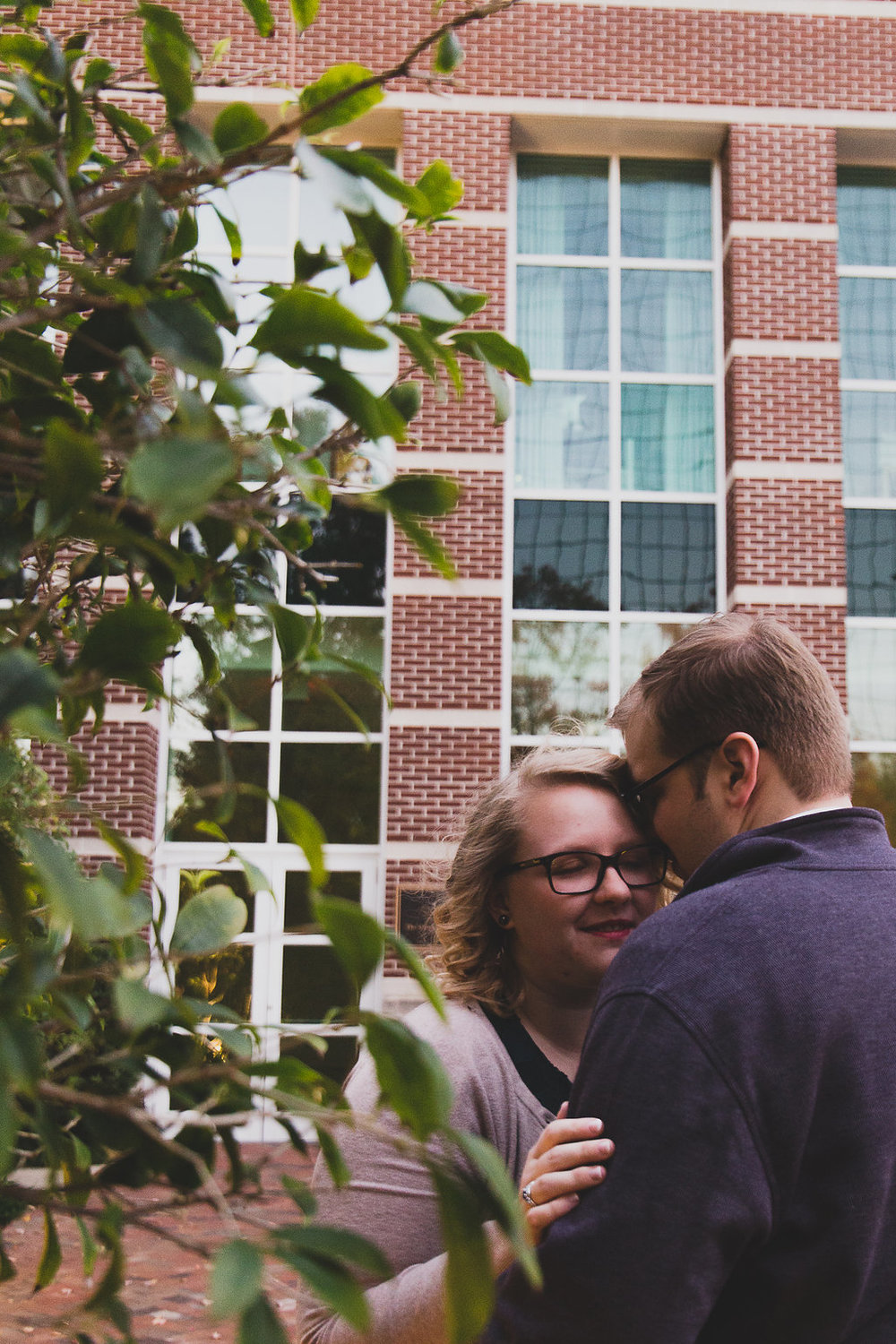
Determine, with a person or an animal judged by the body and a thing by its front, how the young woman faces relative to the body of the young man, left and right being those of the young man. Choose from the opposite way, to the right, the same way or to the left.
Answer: the opposite way

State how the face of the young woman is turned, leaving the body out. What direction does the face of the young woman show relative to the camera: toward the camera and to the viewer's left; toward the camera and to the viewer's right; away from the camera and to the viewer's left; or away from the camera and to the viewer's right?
toward the camera and to the viewer's right

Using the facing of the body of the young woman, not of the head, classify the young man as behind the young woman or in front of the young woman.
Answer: in front

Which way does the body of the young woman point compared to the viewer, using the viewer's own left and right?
facing the viewer and to the right of the viewer

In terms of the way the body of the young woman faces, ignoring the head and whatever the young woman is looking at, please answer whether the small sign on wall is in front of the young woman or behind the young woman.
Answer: behind

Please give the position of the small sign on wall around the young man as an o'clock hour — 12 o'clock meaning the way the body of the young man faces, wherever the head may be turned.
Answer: The small sign on wall is roughly at 1 o'clock from the young man.

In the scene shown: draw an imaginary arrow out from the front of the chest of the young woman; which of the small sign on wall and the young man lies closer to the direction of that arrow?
the young man

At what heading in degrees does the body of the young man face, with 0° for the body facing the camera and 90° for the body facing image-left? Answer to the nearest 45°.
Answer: approximately 135°
